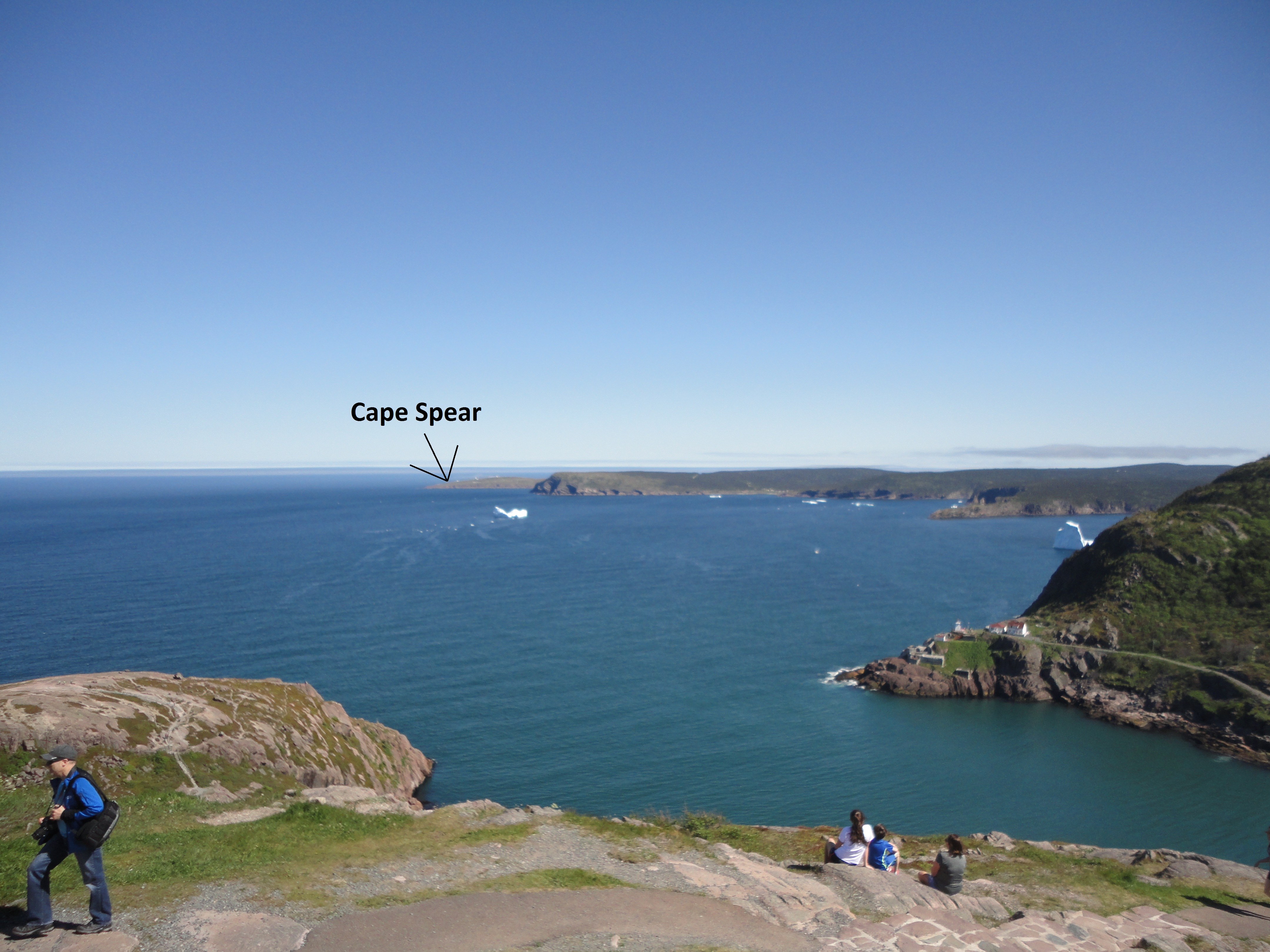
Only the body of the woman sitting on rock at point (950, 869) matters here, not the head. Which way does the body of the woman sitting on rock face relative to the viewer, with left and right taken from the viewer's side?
facing away from the viewer and to the left of the viewer

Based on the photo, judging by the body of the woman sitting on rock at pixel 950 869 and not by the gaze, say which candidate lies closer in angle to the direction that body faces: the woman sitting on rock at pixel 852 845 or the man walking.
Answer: the woman sitting on rock

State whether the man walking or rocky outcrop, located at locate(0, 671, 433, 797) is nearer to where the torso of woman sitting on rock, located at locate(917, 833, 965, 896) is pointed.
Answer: the rocky outcrop

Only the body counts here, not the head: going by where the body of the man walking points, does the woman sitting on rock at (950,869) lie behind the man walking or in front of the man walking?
behind

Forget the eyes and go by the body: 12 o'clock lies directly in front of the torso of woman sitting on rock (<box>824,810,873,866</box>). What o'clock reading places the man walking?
The man walking is roughly at 9 o'clock from the woman sitting on rock.

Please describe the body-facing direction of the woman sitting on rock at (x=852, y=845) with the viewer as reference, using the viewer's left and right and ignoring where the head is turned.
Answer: facing away from the viewer and to the left of the viewer
